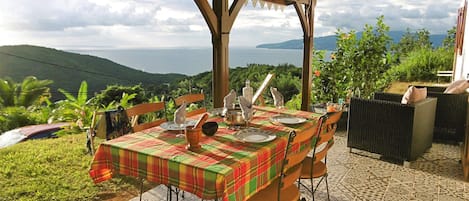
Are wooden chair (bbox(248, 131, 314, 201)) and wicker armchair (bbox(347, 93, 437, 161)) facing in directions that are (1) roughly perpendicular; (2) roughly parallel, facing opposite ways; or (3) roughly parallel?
roughly perpendicular

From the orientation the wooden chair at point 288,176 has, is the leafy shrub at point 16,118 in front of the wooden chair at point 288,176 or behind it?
in front

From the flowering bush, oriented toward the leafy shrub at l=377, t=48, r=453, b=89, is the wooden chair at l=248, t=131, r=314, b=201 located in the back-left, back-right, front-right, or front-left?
back-right

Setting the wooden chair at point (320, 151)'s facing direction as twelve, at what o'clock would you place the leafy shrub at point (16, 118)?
The leafy shrub is roughly at 11 o'clock from the wooden chair.

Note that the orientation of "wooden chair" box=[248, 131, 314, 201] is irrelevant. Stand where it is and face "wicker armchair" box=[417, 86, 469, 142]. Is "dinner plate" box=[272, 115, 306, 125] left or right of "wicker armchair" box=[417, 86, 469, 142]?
left

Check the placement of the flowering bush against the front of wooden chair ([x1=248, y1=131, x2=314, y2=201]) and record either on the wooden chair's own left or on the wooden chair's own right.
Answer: on the wooden chair's own right

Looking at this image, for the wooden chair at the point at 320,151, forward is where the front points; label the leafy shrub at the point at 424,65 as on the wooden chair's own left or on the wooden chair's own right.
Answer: on the wooden chair's own right

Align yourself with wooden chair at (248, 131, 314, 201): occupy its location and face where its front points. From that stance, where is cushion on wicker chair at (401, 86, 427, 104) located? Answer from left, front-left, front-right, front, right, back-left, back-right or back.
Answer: right

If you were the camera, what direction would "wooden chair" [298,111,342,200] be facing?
facing away from the viewer and to the left of the viewer

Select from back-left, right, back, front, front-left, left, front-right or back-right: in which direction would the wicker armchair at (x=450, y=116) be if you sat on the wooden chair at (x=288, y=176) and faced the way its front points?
right
